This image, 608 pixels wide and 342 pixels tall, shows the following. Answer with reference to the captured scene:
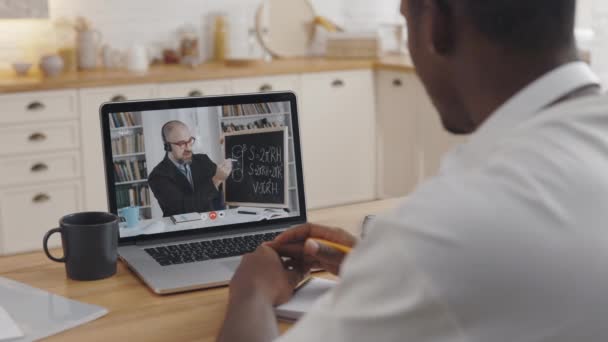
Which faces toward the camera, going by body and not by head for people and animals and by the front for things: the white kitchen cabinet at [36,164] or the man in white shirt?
the white kitchen cabinet

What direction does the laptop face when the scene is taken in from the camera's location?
facing the viewer and to the right of the viewer

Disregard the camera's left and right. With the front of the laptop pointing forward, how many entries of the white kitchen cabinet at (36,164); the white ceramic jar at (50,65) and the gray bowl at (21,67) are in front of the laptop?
0

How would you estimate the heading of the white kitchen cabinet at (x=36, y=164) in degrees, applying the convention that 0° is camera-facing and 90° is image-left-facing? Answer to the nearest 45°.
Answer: approximately 0°

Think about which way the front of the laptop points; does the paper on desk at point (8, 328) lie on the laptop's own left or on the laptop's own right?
on the laptop's own right

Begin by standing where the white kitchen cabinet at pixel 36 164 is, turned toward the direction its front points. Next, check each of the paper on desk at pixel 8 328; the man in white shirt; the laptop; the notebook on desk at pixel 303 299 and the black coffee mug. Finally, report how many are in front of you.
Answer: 5

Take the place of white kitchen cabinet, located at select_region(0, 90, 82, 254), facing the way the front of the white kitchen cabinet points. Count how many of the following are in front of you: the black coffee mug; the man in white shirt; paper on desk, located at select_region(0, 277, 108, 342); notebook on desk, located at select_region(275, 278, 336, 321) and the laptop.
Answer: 5

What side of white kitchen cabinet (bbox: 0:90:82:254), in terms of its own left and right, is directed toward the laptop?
front

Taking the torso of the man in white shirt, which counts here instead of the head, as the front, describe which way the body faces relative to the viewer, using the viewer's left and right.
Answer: facing away from the viewer and to the left of the viewer

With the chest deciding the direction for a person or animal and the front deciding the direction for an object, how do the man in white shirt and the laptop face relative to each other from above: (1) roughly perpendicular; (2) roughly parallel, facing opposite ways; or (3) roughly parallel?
roughly parallel, facing opposite ways

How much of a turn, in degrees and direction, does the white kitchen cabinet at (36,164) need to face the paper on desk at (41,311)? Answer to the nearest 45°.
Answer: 0° — it already faces it

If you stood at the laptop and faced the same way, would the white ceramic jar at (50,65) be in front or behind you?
behind

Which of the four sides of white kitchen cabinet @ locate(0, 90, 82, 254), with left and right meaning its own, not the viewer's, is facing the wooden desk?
front

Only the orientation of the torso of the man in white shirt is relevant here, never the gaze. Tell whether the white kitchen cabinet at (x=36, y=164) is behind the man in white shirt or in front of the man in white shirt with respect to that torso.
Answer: in front

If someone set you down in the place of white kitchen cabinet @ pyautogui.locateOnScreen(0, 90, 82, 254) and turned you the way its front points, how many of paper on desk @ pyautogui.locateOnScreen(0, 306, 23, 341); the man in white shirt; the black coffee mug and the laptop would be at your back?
0

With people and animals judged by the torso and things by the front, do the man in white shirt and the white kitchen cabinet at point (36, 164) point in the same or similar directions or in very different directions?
very different directions

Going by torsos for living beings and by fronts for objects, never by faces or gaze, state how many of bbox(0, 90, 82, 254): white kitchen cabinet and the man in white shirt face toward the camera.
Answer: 1
